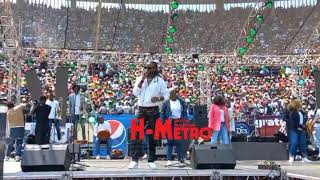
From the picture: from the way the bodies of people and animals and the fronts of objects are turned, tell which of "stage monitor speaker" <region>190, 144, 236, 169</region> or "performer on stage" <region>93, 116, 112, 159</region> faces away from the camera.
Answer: the stage monitor speaker

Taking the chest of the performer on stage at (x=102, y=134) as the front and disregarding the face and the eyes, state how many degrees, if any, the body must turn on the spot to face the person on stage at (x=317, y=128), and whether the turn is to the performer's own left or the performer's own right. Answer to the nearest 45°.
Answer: approximately 90° to the performer's own left

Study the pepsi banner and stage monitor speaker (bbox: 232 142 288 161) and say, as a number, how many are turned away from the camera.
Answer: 1

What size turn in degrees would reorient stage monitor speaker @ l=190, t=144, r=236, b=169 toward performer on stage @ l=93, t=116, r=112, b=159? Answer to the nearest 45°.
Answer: approximately 45° to its left

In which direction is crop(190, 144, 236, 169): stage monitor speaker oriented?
away from the camera

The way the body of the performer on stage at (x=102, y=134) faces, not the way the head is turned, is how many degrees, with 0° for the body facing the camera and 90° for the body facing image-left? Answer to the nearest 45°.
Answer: approximately 0°

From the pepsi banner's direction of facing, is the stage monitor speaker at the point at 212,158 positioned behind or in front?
in front

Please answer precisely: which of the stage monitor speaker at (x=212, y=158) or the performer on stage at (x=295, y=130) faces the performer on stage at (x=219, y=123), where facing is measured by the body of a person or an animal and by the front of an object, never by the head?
the stage monitor speaker

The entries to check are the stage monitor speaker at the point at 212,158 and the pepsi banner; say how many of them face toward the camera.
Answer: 1

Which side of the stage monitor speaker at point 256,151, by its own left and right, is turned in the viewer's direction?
back

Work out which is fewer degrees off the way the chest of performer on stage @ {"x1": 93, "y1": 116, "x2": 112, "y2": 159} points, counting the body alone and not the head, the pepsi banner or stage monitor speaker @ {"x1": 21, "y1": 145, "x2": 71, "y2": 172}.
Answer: the stage monitor speaker

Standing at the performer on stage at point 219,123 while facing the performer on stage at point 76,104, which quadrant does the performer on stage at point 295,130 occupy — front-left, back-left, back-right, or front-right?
back-right

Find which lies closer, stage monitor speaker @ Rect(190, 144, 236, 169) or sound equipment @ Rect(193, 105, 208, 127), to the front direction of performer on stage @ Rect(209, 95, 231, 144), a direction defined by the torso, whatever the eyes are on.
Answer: the stage monitor speaker

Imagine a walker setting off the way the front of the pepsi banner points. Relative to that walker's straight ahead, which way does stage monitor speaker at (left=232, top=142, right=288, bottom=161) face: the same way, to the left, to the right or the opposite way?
the opposite way
